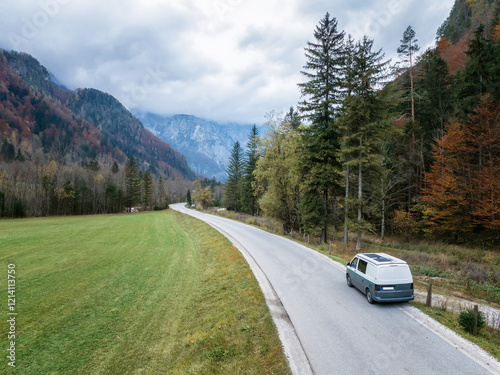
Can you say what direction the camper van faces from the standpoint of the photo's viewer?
facing away from the viewer and to the left of the viewer

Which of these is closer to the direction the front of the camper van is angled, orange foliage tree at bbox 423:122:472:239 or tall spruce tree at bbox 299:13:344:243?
the tall spruce tree

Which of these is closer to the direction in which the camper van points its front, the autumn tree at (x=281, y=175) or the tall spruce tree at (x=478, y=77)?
the autumn tree

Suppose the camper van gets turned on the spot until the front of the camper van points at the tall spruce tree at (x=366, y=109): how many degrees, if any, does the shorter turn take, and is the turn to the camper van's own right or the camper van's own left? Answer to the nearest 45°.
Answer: approximately 45° to the camper van's own right

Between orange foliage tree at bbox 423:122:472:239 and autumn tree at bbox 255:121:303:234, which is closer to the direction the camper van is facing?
the autumn tree

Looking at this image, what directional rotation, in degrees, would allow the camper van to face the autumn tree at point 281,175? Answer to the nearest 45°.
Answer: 0° — it already faces it

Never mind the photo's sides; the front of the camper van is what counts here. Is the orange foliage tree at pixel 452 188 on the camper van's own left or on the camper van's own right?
on the camper van's own right

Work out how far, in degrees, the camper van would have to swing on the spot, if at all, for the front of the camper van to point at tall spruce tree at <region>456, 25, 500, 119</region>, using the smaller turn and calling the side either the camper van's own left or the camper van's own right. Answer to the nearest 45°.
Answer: approximately 45° to the camper van's own right
